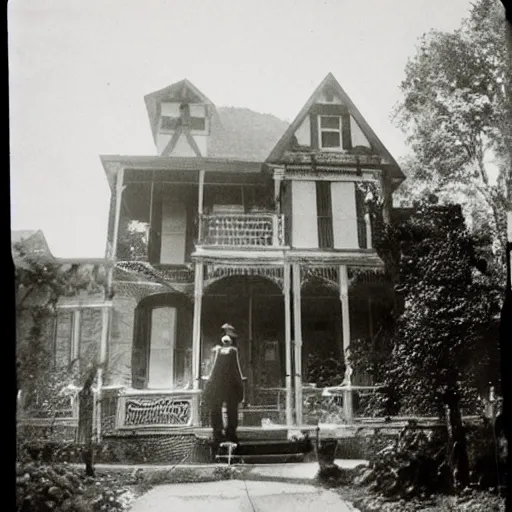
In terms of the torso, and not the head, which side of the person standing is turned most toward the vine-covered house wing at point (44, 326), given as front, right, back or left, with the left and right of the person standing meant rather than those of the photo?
right

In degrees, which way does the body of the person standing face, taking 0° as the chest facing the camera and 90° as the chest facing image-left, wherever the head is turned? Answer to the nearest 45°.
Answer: approximately 0°

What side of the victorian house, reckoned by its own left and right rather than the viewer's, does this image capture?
front

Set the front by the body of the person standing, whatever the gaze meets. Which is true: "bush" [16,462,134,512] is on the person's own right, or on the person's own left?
on the person's own right

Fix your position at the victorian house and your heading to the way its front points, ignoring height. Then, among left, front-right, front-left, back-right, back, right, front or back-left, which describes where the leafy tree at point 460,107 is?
left

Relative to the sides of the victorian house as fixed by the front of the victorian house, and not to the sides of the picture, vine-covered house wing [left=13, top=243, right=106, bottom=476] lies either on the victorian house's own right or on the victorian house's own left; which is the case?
on the victorian house's own right

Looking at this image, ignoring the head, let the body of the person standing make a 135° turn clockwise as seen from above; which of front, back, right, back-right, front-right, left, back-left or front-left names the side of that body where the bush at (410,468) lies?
back-right

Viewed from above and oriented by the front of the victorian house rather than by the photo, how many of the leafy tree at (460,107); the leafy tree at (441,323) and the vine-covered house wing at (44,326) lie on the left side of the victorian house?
2

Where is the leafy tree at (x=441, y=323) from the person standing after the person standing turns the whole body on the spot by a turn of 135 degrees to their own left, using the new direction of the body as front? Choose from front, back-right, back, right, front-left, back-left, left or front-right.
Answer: front-right

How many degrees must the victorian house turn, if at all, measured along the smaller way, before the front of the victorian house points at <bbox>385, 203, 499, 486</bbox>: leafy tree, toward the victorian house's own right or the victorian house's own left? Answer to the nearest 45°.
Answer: approximately 90° to the victorian house's own left
